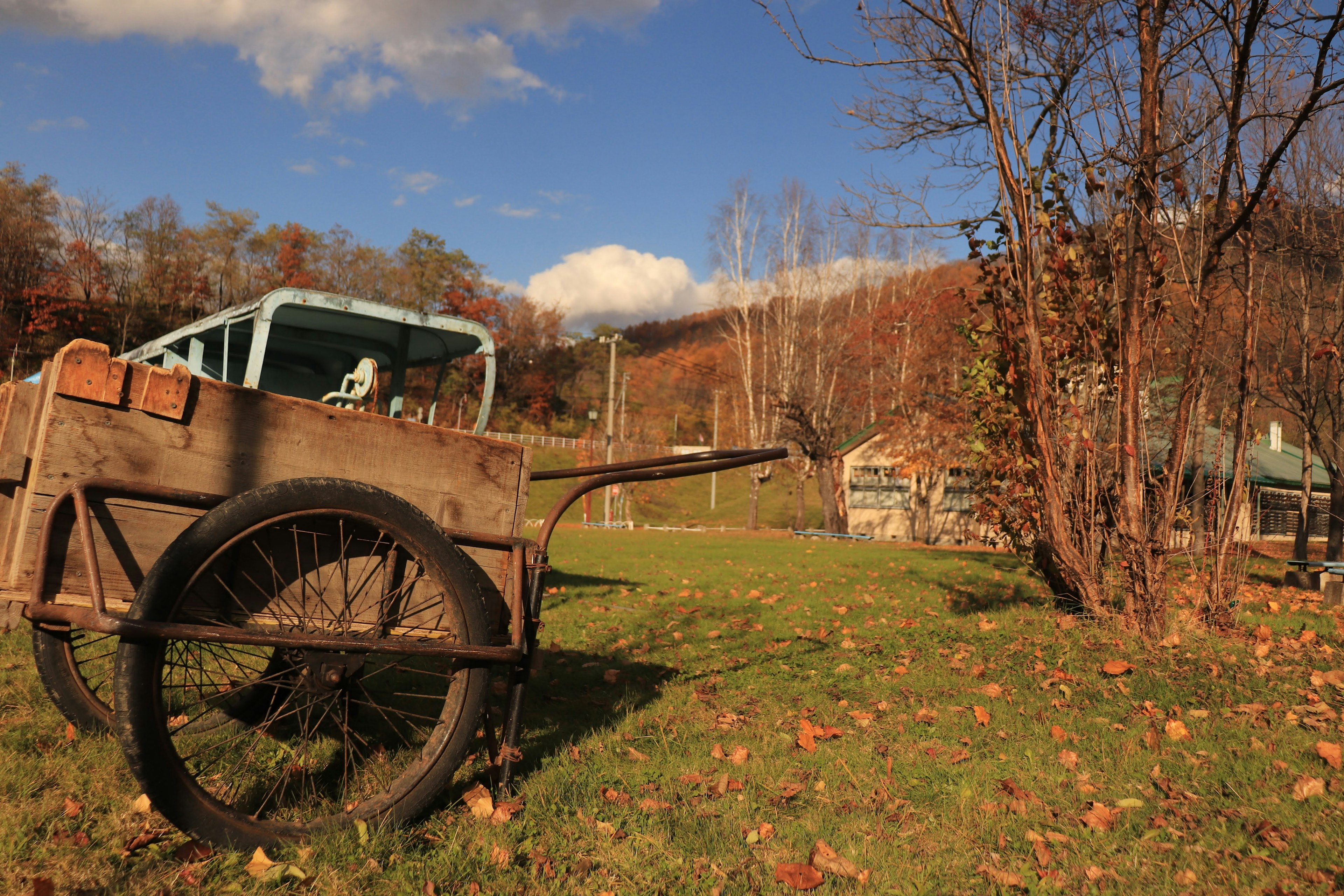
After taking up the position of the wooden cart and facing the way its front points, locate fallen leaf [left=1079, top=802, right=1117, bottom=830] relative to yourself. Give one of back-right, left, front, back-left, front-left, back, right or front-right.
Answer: front-right

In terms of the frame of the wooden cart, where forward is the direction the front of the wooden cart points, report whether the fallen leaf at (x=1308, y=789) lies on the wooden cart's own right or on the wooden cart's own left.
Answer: on the wooden cart's own right

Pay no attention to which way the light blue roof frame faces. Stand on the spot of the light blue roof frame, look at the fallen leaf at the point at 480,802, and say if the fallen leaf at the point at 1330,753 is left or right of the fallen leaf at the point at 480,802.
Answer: left

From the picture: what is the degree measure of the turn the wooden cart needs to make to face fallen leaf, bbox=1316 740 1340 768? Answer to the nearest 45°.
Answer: approximately 45° to its right

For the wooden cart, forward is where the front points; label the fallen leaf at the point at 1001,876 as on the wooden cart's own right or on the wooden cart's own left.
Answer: on the wooden cart's own right

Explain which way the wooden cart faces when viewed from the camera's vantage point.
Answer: facing away from the viewer and to the right of the viewer

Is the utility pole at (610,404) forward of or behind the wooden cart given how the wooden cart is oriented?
forward
